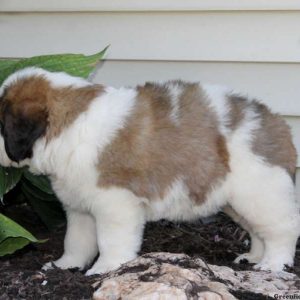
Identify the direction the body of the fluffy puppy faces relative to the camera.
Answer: to the viewer's left
